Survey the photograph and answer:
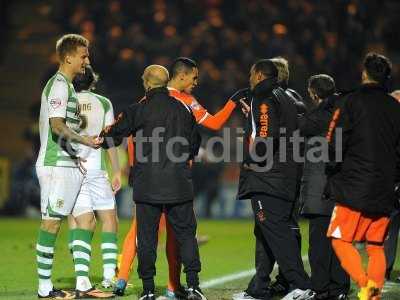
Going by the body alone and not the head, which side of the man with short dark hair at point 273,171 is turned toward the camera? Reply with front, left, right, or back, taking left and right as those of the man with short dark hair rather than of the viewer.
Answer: left

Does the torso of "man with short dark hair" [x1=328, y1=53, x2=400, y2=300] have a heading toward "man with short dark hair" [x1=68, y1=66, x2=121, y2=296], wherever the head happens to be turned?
no

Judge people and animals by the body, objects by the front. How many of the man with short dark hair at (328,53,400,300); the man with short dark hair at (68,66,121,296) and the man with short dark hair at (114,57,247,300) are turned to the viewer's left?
0

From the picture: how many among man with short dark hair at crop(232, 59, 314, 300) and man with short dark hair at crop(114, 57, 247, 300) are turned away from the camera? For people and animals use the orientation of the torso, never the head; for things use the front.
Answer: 0

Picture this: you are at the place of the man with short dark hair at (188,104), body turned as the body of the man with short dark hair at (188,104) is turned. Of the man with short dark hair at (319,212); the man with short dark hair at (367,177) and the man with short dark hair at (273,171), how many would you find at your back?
0

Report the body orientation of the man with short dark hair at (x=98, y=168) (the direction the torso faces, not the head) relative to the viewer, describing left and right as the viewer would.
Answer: facing away from the viewer and to the right of the viewer

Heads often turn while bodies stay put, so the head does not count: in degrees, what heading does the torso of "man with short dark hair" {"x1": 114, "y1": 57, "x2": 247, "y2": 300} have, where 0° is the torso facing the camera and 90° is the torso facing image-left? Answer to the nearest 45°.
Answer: approximately 315°

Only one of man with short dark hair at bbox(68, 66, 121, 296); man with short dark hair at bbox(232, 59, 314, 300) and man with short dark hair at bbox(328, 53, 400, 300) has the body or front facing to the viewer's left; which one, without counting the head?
man with short dark hair at bbox(232, 59, 314, 300)

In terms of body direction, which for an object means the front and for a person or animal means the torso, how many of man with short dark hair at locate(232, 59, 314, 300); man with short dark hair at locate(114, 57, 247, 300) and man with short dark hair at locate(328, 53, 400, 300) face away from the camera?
1

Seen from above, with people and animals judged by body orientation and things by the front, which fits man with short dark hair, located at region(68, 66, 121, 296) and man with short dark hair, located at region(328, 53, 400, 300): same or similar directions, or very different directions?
same or similar directions

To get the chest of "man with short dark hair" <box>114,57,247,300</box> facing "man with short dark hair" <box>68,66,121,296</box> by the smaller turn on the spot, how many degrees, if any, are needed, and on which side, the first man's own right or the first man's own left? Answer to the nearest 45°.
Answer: approximately 180°

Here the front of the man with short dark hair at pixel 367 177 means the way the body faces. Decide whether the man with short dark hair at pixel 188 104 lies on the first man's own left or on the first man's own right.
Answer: on the first man's own left

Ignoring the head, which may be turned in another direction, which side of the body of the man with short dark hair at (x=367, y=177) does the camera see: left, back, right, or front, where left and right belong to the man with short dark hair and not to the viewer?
back

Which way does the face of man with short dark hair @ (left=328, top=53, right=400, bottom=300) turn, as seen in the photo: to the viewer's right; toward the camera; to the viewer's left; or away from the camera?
away from the camera

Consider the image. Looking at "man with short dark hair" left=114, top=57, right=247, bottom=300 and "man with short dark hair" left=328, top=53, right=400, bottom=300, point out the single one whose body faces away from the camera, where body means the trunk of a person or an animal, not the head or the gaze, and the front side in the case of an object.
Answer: "man with short dark hair" left=328, top=53, right=400, bottom=300

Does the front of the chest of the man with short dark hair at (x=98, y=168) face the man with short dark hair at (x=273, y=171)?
no

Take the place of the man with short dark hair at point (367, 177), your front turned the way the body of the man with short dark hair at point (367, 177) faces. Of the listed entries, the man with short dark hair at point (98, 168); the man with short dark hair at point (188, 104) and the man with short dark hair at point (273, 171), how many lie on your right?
0
